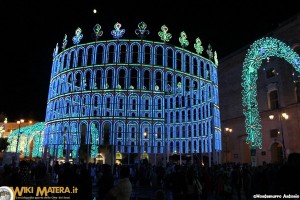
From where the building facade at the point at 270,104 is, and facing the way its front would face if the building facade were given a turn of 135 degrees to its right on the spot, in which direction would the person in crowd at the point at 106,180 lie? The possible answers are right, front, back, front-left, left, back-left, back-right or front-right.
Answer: back

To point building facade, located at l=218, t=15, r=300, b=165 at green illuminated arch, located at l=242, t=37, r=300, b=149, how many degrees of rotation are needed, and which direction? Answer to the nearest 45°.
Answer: approximately 45° to its left

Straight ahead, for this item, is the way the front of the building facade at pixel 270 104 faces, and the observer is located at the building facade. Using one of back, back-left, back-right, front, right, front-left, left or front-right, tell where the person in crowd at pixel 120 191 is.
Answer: front-left

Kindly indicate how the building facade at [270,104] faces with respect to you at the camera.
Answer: facing the viewer and to the left of the viewer

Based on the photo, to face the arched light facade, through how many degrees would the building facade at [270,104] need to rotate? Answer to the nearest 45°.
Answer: approximately 45° to its right

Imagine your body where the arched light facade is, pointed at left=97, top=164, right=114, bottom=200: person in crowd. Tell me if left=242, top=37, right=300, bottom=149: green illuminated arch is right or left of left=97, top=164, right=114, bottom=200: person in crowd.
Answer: left
